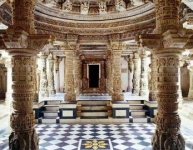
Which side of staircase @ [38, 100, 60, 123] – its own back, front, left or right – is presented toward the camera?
front

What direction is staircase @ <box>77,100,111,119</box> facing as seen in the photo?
toward the camera

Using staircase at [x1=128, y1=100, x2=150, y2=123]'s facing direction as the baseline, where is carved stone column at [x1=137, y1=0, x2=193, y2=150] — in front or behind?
in front

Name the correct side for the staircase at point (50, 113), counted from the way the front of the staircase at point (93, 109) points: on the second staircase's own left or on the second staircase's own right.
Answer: on the second staircase's own right

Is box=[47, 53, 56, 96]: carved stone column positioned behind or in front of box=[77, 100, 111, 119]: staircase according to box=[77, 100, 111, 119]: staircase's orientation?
behind

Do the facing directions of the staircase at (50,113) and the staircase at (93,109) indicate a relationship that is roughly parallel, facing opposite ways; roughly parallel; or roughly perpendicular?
roughly parallel

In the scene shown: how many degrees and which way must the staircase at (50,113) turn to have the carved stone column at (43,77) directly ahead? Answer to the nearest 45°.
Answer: approximately 180°

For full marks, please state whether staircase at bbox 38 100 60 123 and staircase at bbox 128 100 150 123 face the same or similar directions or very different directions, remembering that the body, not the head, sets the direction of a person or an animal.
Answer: same or similar directions

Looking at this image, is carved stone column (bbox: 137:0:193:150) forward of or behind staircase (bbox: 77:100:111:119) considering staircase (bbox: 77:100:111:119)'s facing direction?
forward
